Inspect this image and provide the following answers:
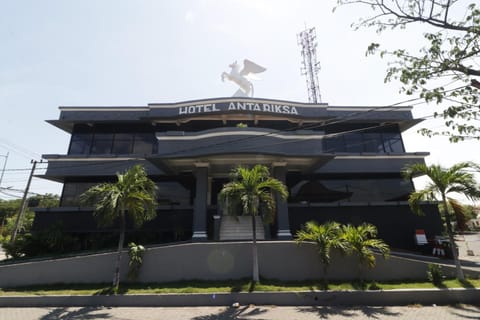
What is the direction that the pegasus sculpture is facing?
to the viewer's left

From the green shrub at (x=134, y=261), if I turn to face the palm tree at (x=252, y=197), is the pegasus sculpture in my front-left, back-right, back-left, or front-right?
front-left
